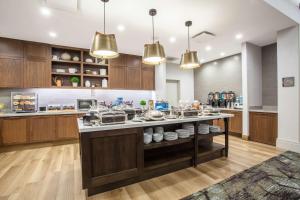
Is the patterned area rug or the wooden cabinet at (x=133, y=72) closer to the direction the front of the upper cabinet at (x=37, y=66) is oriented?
the patterned area rug

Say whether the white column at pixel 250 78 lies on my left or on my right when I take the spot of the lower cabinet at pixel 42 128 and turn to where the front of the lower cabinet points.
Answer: on my left

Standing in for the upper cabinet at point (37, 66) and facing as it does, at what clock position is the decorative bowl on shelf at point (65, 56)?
The decorative bowl on shelf is roughly at 9 o'clock from the upper cabinet.

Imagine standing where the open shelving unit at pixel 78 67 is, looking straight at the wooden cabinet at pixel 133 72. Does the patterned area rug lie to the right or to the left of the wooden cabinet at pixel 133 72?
right

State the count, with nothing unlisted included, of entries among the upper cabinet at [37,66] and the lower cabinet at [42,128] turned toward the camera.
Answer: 2

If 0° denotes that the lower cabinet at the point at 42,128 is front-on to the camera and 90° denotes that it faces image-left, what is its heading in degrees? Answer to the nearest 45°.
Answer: approximately 0°

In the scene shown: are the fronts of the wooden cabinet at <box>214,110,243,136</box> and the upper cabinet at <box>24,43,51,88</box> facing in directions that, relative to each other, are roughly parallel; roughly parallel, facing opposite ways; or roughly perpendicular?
roughly perpendicular

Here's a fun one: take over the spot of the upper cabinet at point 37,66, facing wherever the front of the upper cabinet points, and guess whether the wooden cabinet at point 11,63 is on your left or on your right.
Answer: on your right

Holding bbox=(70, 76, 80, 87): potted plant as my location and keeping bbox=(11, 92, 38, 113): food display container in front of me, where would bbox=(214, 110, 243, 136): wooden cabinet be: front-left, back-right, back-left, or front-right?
back-left

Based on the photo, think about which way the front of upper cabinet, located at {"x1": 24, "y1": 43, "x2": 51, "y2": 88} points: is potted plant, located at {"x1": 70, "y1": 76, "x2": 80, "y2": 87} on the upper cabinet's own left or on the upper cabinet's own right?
on the upper cabinet's own left
